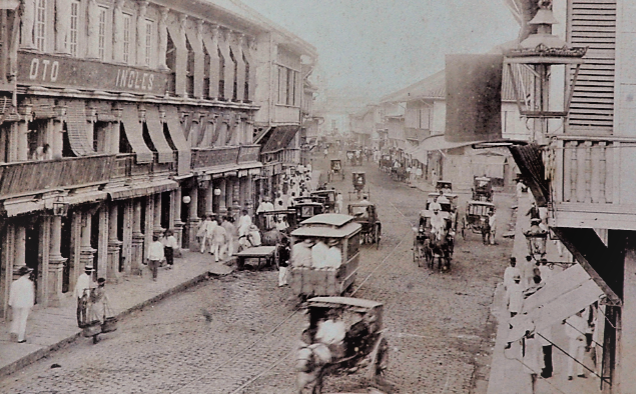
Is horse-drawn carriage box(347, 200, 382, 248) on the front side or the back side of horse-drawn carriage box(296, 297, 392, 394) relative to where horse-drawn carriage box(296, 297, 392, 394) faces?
on the back side

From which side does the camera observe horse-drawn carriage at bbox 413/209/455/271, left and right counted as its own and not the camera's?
front

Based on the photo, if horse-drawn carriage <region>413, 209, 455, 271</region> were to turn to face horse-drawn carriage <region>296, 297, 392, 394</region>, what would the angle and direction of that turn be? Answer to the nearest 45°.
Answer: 0° — it already faces it

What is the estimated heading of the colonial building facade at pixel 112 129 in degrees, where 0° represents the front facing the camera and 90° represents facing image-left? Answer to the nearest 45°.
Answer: approximately 315°

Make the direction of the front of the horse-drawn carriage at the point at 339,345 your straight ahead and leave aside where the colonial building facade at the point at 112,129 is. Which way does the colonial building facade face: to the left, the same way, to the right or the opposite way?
to the left

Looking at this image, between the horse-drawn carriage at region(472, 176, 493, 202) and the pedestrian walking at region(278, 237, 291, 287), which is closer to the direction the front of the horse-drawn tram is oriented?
the horse-drawn carriage

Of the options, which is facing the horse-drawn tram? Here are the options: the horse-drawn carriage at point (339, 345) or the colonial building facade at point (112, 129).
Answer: the colonial building facade

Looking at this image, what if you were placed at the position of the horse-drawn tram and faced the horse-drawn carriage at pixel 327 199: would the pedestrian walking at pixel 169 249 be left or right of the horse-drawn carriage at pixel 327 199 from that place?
left

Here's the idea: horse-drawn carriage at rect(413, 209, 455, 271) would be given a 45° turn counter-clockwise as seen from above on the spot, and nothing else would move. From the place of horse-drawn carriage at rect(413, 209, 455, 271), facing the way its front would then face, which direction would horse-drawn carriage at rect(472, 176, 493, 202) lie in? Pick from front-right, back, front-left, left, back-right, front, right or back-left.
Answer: back-left

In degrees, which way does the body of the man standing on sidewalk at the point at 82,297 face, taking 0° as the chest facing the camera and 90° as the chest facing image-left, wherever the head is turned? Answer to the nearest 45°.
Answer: approximately 315°

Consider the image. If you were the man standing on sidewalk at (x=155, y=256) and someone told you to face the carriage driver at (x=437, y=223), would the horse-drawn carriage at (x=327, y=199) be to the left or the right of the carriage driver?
left

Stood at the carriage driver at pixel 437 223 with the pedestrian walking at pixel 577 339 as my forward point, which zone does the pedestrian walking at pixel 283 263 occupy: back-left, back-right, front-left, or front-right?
front-right
